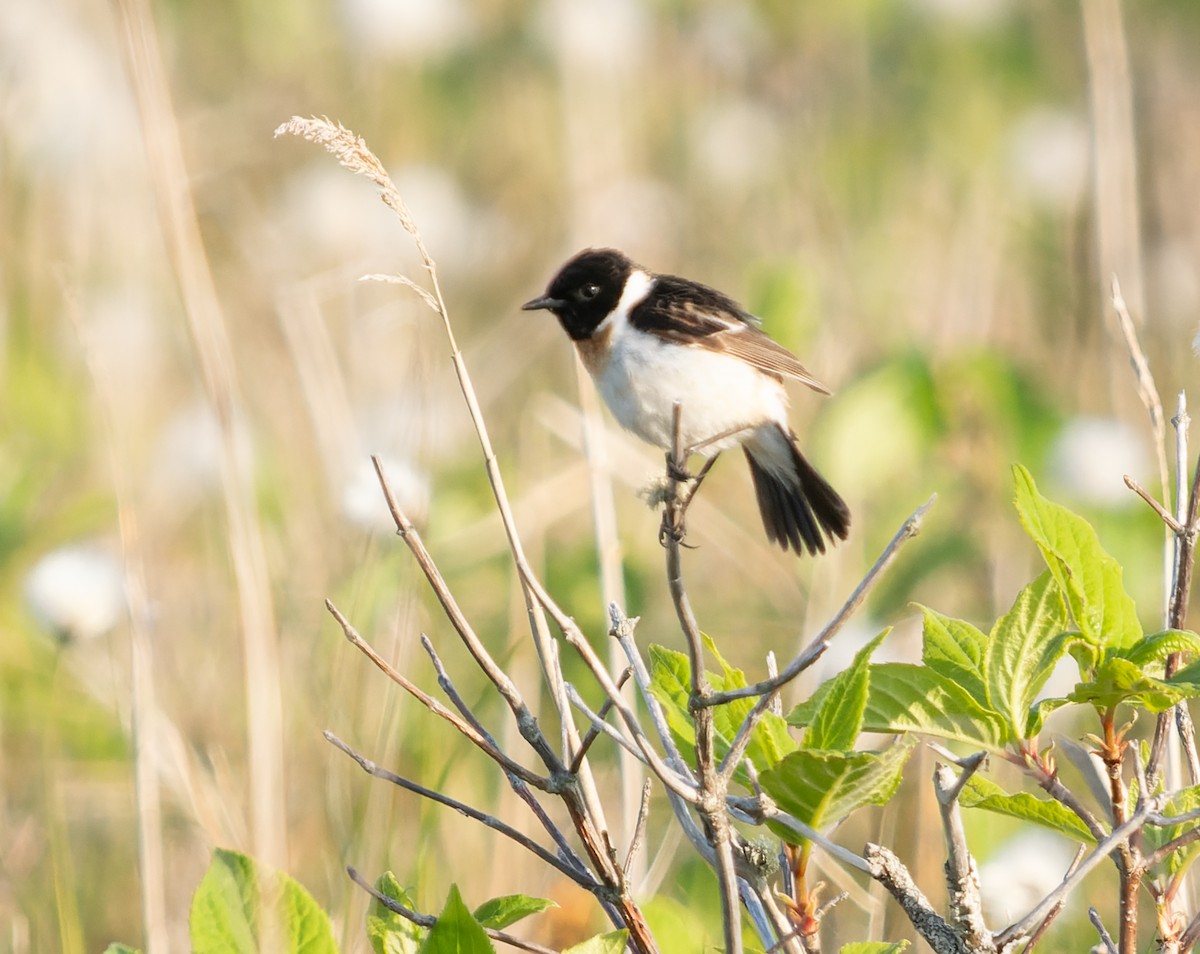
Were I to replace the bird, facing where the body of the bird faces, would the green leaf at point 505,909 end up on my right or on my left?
on my left

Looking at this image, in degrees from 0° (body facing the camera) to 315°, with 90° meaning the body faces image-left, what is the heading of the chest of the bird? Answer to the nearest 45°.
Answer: approximately 90°

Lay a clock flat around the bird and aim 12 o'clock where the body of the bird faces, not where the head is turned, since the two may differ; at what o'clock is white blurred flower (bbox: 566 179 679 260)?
The white blurred flower is roughly at 3 o'clock from the bird.

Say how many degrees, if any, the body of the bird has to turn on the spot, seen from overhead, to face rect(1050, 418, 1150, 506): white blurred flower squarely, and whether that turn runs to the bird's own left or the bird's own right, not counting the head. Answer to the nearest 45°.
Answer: approximately 135° to the bird's own right

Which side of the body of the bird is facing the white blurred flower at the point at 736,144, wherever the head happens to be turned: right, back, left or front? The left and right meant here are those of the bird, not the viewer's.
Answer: right
